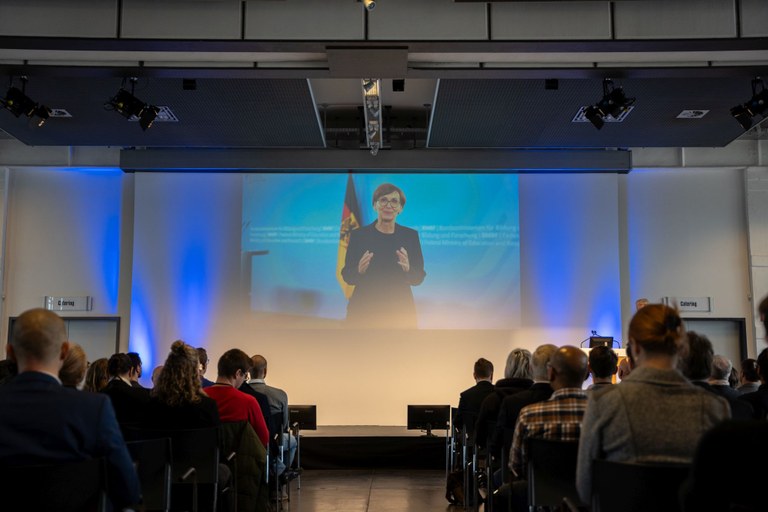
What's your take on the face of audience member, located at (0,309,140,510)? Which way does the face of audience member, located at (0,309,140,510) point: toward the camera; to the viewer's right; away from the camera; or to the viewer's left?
away from the camera

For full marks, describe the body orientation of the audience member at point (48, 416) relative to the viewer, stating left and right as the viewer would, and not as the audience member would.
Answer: facing away from the viewer

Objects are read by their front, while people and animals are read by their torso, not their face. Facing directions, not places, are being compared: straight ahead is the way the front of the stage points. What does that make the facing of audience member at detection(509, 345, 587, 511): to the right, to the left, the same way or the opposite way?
the opposite way

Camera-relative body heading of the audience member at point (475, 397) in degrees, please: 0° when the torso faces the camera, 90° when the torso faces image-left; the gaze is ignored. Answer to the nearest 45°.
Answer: approximately 180°

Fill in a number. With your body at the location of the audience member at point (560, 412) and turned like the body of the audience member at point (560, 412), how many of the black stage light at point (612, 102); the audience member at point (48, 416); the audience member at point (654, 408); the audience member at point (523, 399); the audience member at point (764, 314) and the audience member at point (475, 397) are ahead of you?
3

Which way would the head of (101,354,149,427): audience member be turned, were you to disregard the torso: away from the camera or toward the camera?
away from the camera

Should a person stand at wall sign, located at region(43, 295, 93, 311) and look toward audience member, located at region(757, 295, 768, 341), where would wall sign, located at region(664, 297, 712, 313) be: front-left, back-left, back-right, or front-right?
front-left

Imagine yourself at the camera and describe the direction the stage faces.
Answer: facing the viewer

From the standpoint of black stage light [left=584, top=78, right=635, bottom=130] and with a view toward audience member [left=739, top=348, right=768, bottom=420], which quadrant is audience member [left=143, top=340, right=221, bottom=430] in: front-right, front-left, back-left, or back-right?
front-right

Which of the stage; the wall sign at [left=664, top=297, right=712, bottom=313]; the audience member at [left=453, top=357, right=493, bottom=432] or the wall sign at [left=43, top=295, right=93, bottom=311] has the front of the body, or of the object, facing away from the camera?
the audience member

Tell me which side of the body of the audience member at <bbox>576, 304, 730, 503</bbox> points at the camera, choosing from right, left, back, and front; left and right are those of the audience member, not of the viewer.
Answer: back

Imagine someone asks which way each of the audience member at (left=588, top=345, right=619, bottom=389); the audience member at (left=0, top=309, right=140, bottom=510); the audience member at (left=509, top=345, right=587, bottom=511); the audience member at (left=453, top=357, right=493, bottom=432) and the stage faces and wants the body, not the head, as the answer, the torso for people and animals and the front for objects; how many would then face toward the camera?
1

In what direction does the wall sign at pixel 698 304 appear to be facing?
toward the camera

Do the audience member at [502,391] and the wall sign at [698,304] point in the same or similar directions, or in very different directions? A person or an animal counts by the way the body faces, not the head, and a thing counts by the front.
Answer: very different directions

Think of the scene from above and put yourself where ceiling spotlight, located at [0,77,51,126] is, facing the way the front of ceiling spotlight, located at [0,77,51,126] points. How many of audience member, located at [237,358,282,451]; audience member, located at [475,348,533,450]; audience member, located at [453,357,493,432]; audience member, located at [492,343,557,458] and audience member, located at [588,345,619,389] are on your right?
5

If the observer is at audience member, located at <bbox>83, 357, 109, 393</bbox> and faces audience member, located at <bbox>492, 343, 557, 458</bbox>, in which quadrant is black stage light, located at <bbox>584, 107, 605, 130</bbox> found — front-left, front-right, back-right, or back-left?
front-left

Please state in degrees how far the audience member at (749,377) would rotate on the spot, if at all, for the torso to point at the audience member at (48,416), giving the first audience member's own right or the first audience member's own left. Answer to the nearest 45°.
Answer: approximately 135° to the first audience member's own left
